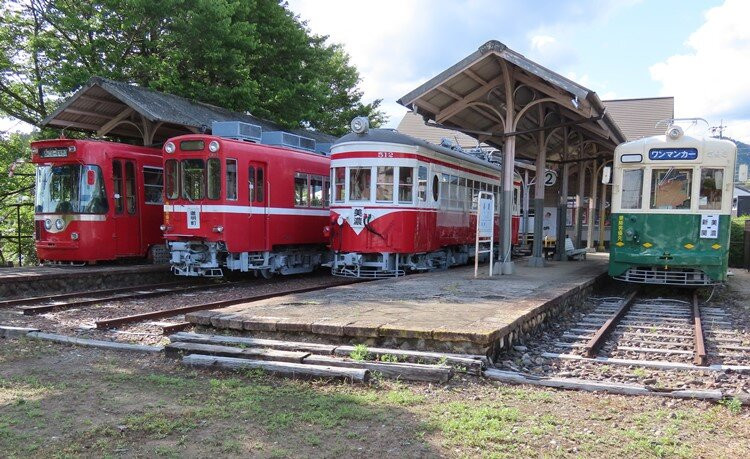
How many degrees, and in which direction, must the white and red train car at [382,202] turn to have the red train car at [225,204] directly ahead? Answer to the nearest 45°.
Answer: approximately 45° to its right

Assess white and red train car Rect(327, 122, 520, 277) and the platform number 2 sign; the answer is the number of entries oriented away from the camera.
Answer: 0

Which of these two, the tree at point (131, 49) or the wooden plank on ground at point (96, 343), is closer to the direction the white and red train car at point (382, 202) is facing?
the wooden plank on ground

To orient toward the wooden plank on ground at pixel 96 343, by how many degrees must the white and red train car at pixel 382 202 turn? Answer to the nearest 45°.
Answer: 0° — it already faces it

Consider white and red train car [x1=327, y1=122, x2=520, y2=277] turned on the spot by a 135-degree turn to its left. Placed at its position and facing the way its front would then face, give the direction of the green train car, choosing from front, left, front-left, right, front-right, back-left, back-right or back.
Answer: front

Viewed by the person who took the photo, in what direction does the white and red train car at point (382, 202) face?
facing the viewer and to the left of the viewer

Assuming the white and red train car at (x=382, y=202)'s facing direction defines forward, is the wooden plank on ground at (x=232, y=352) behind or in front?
in front

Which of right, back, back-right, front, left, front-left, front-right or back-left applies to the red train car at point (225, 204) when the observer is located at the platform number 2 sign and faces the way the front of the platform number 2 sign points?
front-right

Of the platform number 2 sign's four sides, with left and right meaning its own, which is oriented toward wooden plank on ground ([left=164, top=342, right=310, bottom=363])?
front

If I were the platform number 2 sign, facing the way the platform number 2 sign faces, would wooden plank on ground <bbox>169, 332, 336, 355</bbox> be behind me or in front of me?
in front

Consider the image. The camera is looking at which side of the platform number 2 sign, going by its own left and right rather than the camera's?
front

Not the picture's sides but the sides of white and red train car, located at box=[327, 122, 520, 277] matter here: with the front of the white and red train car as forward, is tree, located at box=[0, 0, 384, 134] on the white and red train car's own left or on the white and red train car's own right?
on the white and red train car's own right

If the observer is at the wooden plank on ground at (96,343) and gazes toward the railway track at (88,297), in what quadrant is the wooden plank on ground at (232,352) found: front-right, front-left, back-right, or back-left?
back-right

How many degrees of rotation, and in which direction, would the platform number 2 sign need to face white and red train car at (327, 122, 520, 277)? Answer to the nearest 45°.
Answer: approximately 45° to its right
